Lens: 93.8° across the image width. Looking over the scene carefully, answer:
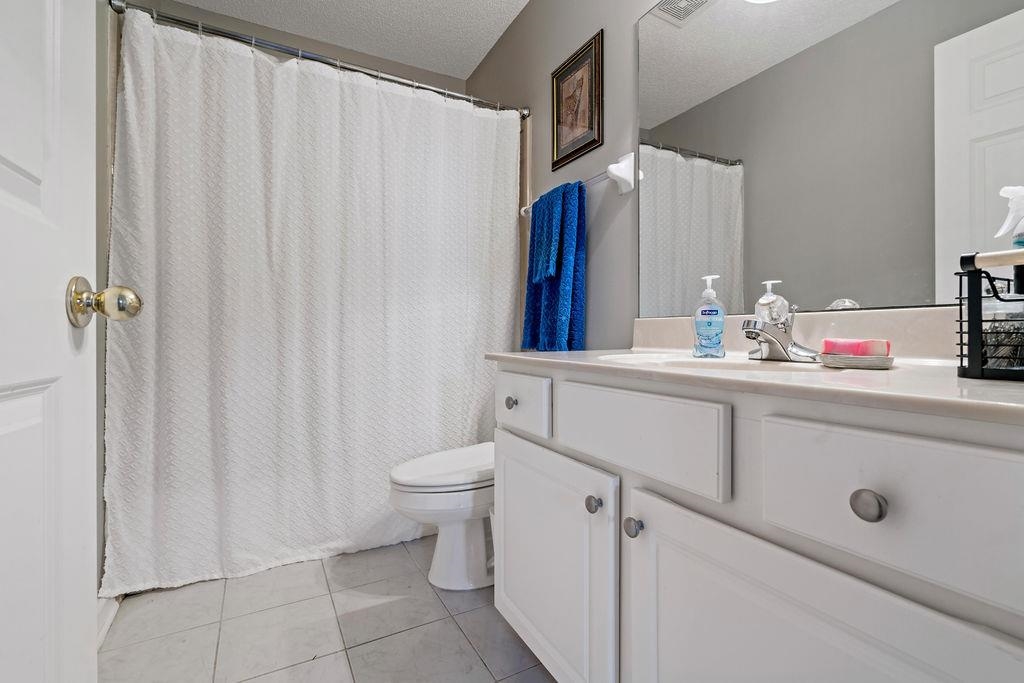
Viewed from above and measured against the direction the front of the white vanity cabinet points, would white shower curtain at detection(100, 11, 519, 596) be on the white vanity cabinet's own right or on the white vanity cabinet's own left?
on the white vanity cabinet's own right

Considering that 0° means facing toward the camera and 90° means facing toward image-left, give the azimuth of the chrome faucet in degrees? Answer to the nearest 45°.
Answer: approximately 45°

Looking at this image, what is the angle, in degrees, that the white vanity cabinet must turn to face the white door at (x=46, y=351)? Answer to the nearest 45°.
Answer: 0° — it already faces it

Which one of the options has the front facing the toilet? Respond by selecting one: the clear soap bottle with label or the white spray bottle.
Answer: the white spray bottle

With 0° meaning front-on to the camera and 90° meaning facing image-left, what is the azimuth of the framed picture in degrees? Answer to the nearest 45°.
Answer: approximately 45°

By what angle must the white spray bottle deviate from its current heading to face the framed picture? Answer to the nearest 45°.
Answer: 0° — it already faces it

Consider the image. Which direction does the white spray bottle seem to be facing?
to the viewer's left

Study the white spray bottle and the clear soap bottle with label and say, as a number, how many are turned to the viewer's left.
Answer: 1
